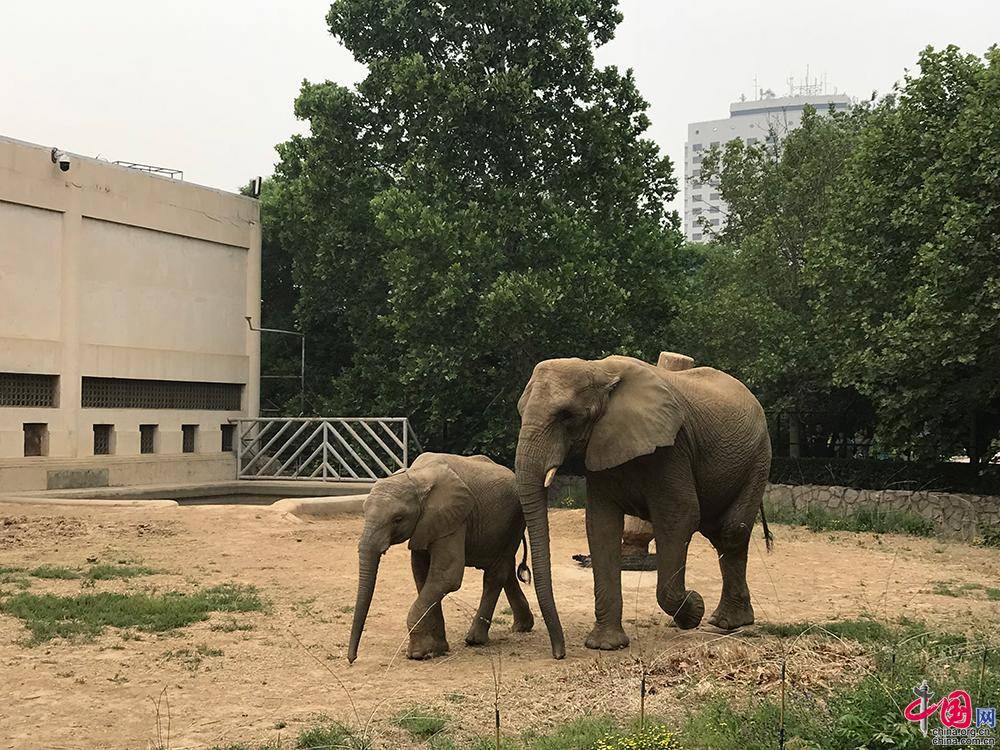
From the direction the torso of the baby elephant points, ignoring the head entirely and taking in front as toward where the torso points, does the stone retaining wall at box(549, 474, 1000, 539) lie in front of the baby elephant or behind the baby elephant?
behind

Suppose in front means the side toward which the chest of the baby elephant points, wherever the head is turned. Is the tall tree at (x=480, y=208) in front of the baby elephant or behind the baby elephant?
behind

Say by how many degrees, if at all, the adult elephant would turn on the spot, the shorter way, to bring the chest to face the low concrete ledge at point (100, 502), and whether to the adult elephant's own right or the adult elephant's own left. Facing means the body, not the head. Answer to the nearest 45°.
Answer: approximately 90° to the adult elephant's own right

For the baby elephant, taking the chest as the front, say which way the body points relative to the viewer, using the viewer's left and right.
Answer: facing the viewer and to the left of the viewer

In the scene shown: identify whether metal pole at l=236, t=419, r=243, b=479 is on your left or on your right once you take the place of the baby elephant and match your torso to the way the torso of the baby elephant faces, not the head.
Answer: on your right

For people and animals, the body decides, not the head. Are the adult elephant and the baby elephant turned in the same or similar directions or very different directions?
same or similar directions

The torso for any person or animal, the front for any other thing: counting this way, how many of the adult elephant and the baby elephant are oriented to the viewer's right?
0

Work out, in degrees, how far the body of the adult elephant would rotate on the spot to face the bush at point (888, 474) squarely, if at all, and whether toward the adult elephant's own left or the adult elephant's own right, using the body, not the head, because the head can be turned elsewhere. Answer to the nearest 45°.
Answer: approximately 135° to the adult elephant's own right

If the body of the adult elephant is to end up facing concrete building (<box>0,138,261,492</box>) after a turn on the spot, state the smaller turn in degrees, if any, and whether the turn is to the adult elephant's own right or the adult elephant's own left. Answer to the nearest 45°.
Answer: approximately 90° to the adult elephant's own right

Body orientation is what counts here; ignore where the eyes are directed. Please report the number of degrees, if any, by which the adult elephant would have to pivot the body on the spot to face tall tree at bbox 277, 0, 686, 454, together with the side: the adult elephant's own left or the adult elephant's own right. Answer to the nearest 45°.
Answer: approximately 135° to the adult elephant's own right
